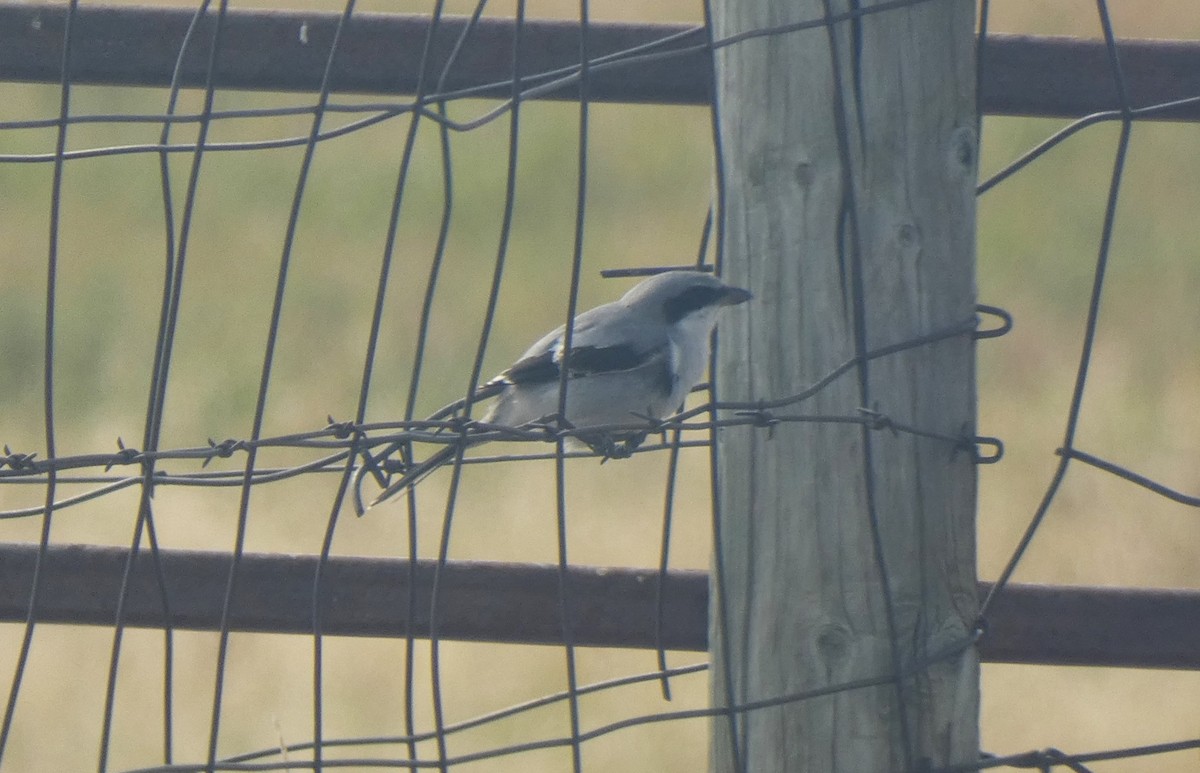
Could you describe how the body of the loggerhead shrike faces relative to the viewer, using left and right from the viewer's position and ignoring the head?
facing to the right of the viewer
